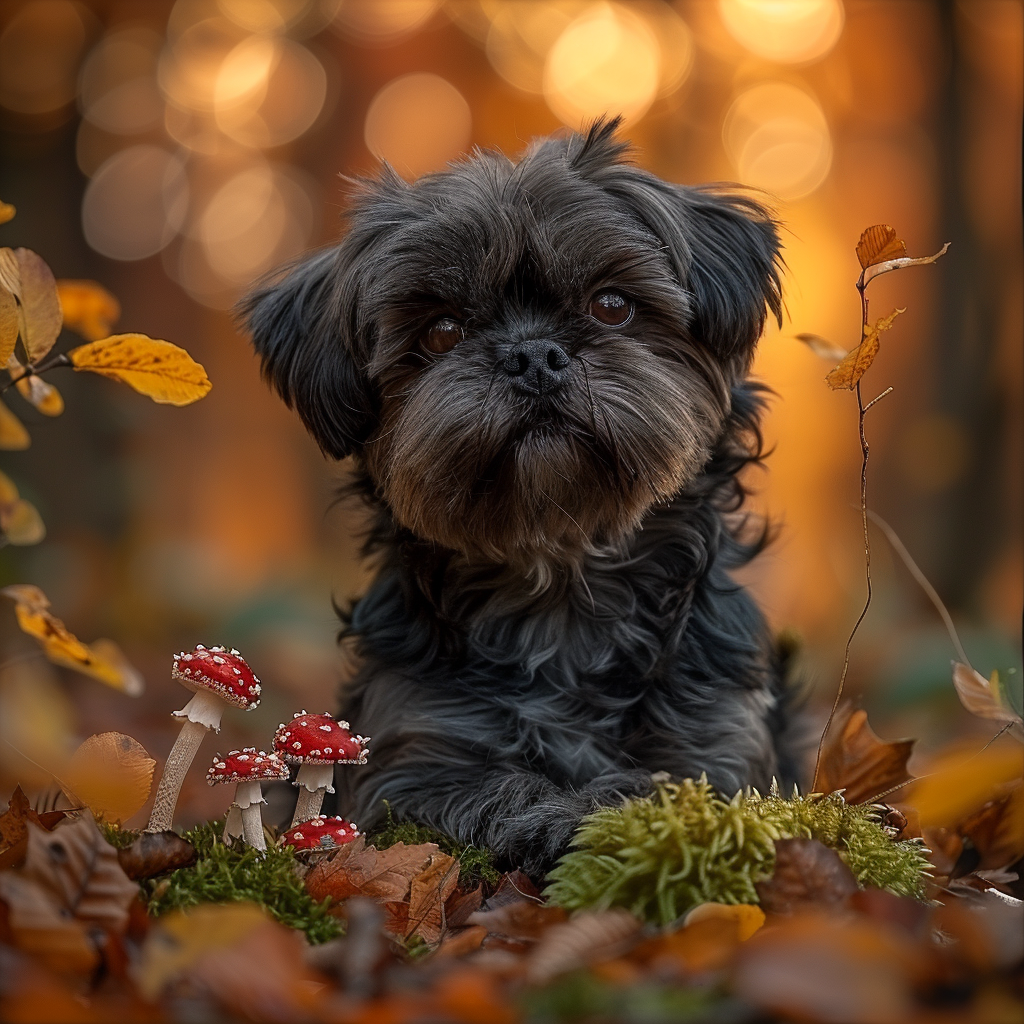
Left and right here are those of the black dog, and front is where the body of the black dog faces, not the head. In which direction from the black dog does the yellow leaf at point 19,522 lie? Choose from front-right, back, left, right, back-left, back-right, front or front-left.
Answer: front-right

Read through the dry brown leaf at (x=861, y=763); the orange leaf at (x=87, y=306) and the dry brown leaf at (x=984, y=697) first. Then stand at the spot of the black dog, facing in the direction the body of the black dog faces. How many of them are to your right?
1

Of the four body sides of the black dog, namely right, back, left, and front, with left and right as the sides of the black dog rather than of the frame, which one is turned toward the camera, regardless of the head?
front

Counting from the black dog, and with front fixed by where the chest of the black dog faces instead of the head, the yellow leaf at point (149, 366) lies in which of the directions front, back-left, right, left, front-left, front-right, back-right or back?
front-right

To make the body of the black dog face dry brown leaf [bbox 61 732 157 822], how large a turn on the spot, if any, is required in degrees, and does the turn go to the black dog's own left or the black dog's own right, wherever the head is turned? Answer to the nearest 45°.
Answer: approximately 45° to the black dog's own right

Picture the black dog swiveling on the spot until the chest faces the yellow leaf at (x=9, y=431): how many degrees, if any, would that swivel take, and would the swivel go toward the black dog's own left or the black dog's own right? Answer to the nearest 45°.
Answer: approximately 45° to the black dog's own right

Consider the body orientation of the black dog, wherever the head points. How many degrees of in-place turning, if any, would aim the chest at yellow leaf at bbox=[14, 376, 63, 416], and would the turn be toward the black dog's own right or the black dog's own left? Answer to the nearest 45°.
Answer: approximately 45° to the black dog's own right

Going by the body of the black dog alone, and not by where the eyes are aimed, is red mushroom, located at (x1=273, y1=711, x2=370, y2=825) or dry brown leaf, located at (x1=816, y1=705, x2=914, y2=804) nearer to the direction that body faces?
the red mushroom

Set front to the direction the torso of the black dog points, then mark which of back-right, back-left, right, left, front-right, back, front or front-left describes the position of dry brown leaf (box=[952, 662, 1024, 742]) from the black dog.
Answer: front-left
